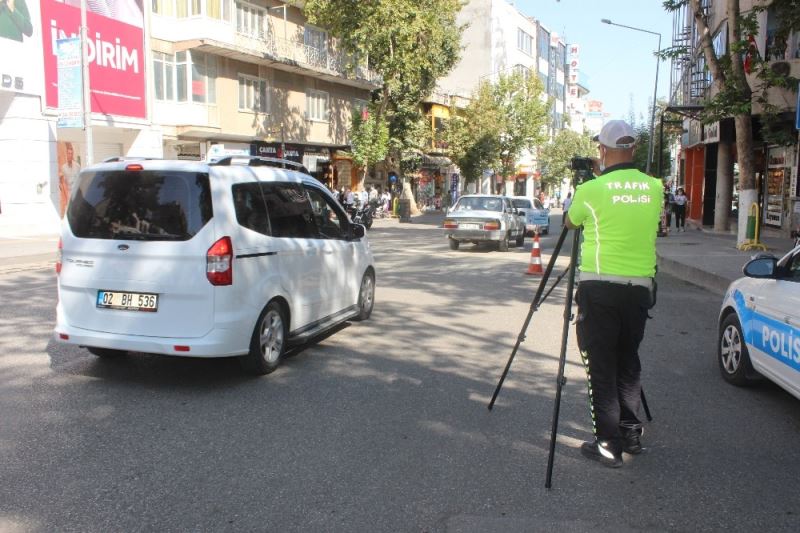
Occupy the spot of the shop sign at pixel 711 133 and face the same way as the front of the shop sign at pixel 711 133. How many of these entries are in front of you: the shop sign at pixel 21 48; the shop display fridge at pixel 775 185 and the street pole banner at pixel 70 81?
2

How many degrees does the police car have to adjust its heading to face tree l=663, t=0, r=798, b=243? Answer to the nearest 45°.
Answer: approximately 45° to its right

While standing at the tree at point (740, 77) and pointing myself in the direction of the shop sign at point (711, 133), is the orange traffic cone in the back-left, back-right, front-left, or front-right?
back-left

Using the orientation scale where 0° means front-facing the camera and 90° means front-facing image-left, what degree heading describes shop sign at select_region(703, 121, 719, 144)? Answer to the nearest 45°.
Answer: approximately 45°

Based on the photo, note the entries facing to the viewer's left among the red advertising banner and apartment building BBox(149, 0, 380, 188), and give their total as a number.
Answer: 0

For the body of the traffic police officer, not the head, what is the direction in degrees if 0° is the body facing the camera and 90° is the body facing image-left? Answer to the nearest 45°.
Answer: approximately 135°

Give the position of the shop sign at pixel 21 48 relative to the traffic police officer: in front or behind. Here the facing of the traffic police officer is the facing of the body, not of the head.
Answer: in front

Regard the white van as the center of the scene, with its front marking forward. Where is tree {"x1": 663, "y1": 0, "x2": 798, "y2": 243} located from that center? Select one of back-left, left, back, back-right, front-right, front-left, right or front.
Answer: front

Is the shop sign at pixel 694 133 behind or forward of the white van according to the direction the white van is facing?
forward

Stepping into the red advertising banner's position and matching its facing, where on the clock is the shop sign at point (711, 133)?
The shop sign is roughly at 11 o'clock from the red advertising banner.

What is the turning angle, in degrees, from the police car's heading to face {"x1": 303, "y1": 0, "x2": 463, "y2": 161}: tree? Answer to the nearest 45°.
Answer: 0° — it already faces it

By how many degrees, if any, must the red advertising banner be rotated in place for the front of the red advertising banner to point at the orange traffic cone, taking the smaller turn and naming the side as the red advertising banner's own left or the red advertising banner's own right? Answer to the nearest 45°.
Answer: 0° — it already faces it

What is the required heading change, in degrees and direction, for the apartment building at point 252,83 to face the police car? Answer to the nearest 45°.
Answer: approximately 45° to its right

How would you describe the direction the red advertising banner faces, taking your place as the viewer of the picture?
facing the viewer and to the right of the viewer

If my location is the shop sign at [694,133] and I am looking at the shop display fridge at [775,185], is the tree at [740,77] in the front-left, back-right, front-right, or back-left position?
front-right

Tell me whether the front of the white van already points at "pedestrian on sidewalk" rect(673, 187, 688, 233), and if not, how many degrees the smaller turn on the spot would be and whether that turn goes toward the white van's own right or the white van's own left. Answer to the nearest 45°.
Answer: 0° — it already faces them

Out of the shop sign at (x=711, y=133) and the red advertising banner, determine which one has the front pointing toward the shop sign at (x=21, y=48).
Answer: the shop sign at (x=711, y=133)

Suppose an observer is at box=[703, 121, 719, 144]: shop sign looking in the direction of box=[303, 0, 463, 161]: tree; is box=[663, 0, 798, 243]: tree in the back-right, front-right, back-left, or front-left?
back-left

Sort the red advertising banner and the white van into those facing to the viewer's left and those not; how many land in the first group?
0

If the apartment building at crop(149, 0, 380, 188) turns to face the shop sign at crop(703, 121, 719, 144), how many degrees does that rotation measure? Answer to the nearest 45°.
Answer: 0° — it already faces it

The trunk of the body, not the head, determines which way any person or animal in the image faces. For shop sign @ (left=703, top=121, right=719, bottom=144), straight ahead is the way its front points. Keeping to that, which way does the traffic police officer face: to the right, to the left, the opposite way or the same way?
to the right
